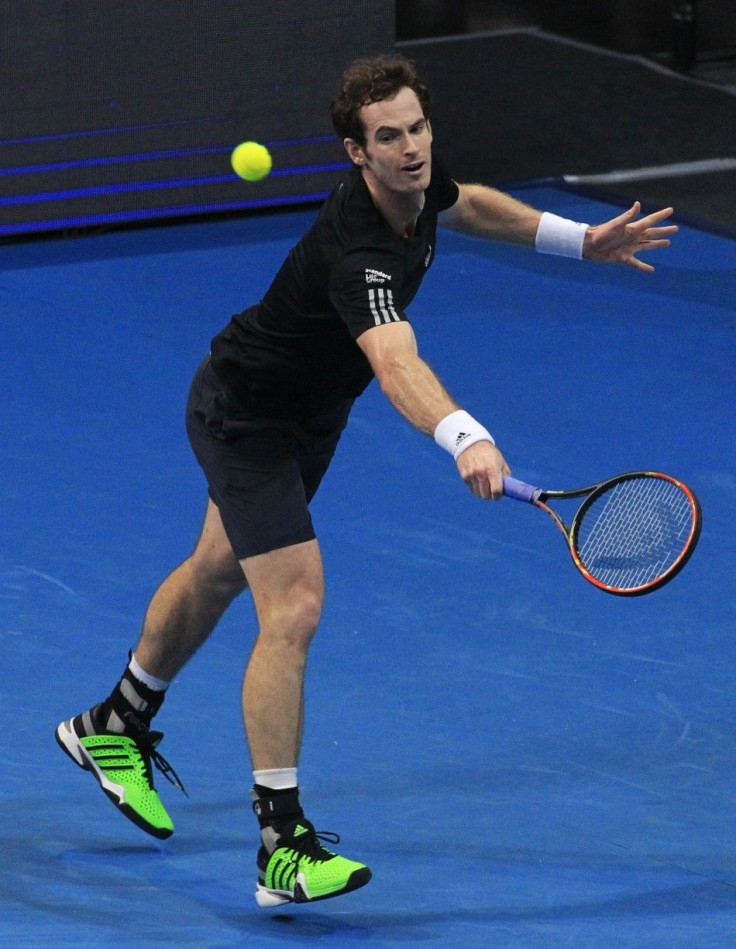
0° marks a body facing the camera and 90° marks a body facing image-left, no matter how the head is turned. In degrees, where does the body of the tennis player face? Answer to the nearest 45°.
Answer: approximately 315°
